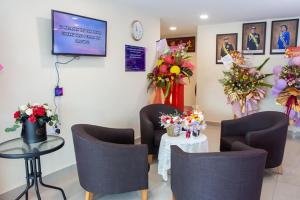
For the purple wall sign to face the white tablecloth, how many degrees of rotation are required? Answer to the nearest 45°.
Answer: approximately 45° to its right

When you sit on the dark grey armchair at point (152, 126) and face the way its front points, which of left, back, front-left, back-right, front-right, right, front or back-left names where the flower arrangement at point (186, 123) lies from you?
front

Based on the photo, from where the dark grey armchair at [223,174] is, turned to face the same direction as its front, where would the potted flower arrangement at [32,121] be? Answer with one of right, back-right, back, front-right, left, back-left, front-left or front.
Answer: front-left

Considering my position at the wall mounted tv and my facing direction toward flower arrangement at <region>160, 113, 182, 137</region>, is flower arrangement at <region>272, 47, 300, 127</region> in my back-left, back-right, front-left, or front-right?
front-left

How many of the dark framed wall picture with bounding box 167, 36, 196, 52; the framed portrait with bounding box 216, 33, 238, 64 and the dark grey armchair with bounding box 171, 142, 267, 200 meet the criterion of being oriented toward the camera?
2

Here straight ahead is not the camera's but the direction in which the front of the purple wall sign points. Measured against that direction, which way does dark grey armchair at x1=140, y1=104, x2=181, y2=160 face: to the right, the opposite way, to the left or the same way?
the same way

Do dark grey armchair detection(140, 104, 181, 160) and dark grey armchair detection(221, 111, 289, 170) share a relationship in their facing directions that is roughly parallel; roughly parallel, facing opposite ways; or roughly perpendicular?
roughly perpendicular

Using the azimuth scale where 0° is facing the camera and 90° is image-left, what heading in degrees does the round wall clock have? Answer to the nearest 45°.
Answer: approximately 315°

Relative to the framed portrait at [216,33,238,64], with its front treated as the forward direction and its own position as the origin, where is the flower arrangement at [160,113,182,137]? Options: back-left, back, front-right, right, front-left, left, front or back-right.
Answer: front

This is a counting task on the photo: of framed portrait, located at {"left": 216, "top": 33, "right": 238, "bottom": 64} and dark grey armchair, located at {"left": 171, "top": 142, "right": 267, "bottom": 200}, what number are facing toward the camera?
1

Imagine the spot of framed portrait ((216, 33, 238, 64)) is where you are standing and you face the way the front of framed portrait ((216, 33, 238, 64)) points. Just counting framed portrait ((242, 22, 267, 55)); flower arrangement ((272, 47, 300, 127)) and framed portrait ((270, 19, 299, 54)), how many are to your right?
0

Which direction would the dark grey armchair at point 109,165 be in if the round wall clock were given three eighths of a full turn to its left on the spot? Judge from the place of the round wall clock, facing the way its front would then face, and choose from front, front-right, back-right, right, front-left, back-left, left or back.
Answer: back

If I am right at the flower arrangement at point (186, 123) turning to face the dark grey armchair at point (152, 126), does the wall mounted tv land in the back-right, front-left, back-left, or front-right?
front-left

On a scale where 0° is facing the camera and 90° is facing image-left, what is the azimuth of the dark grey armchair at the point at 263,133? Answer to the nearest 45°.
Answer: approximately 45°

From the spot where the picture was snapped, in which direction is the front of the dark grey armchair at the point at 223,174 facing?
facing away from the viewer and to the left of the viewer

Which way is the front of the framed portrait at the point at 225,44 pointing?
toward the camera

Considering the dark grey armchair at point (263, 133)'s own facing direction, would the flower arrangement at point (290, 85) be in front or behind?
behind

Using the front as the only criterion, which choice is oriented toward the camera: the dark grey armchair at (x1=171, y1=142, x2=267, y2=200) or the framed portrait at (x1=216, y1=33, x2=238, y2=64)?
the framed portrait

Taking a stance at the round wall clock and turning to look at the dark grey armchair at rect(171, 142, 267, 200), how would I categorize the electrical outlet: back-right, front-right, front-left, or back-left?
front-right

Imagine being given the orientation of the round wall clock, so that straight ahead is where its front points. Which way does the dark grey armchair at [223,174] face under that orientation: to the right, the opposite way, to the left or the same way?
the opposite way

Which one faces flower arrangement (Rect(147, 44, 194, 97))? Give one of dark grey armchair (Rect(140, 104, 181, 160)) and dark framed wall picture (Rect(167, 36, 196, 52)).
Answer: the dark framed wall picture

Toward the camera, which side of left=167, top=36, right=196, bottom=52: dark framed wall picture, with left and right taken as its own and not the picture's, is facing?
front

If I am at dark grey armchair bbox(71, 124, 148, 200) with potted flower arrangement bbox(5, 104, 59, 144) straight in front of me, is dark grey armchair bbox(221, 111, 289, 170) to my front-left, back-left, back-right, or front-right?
back-right

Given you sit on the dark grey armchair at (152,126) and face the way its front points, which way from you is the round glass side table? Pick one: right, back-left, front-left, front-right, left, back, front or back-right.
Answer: right
